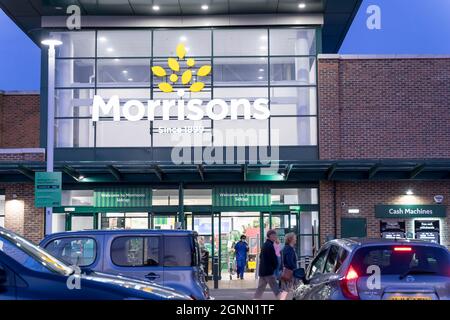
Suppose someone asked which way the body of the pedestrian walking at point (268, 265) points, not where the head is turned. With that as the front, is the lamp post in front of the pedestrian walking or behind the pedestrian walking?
behind

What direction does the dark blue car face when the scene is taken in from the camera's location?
facing to the right of the viewer

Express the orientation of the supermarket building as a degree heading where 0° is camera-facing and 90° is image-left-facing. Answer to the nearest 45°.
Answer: approximately 0°

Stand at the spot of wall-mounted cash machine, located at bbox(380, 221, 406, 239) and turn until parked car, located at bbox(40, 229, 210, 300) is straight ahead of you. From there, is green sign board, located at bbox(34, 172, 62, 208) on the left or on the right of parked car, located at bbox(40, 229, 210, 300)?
right
